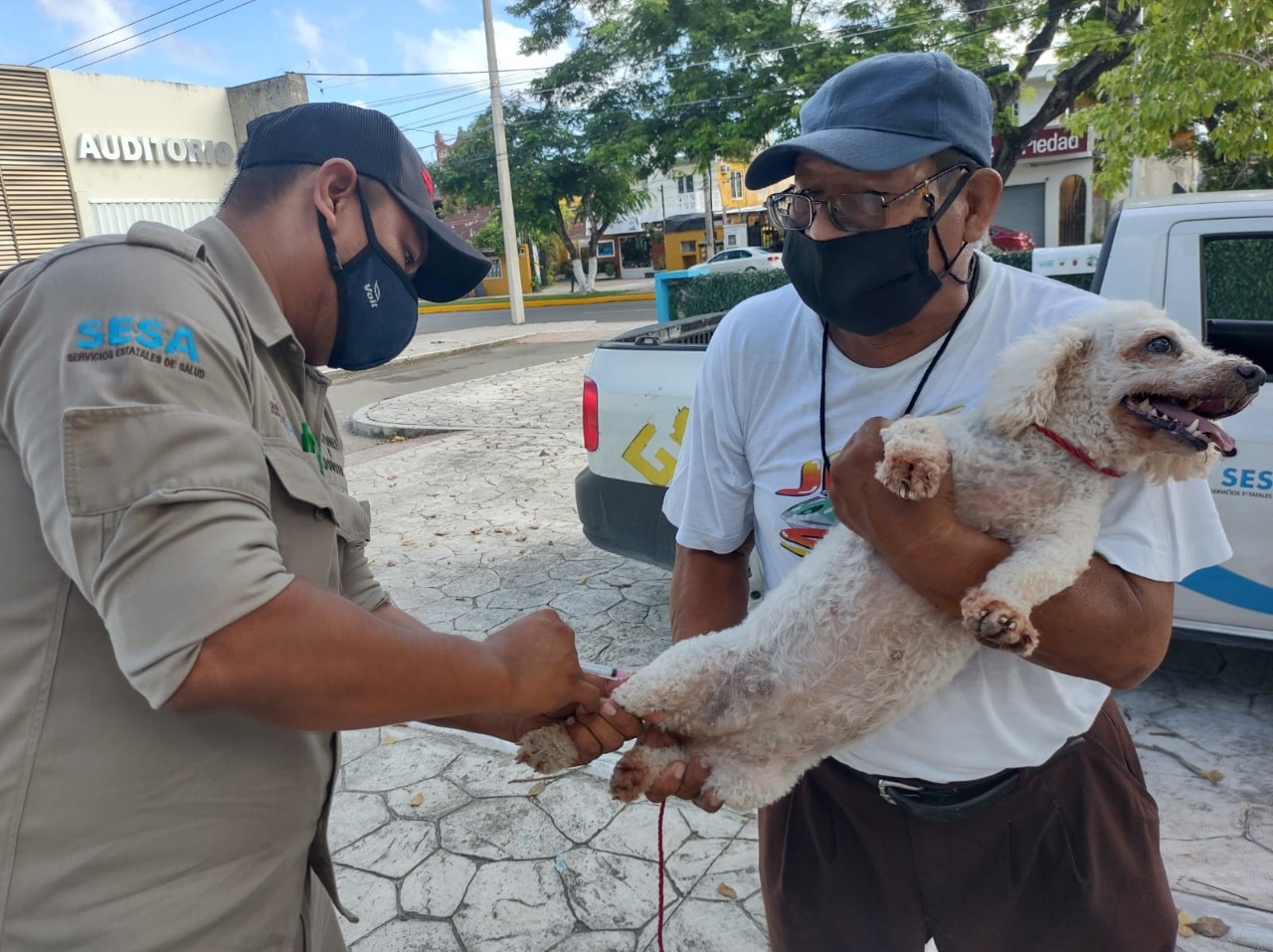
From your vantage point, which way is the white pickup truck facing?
to the viewer's right

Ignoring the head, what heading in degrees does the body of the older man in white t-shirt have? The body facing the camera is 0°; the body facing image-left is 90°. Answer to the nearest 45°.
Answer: approximately 45°

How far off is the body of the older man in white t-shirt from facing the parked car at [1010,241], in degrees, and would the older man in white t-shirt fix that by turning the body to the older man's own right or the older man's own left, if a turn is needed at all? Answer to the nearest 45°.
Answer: approximately 135° to the older man's own right

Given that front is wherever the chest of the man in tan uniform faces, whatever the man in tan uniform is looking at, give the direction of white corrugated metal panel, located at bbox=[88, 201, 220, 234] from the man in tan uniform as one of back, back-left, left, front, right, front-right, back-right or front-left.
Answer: left

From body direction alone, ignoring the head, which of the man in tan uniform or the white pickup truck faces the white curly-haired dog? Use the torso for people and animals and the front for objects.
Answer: the man in tan uniform

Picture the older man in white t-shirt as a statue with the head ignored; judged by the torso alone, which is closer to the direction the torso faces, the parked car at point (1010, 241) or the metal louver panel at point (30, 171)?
the metal louver panel

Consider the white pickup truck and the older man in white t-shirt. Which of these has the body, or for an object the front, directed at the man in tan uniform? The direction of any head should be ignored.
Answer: the older man in white t-shirt

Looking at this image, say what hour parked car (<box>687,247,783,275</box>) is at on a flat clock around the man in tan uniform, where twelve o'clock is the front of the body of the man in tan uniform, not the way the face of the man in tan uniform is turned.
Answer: The parked car is roughly at 10 o'clock from the man in tan uniform.

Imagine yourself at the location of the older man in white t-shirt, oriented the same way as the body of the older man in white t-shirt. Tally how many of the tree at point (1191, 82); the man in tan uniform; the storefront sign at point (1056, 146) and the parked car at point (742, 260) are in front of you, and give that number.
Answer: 1

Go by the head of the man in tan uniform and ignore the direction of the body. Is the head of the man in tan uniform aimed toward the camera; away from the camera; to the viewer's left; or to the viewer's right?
to the viewer's right

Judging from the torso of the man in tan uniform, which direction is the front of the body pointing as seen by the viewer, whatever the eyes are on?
to the viewer's right

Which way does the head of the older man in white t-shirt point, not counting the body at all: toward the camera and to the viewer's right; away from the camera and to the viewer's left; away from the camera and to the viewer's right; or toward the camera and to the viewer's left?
toward the camera and to the viewer's left

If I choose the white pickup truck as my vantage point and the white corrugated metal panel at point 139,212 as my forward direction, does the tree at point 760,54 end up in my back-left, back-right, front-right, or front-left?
front-right

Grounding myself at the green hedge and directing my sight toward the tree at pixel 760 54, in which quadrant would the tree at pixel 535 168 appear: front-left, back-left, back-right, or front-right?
front-left

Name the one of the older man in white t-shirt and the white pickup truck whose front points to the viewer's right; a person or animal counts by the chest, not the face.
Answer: the white pickup truck

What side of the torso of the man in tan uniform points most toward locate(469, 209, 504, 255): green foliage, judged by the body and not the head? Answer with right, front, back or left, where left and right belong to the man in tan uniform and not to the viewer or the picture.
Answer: left
